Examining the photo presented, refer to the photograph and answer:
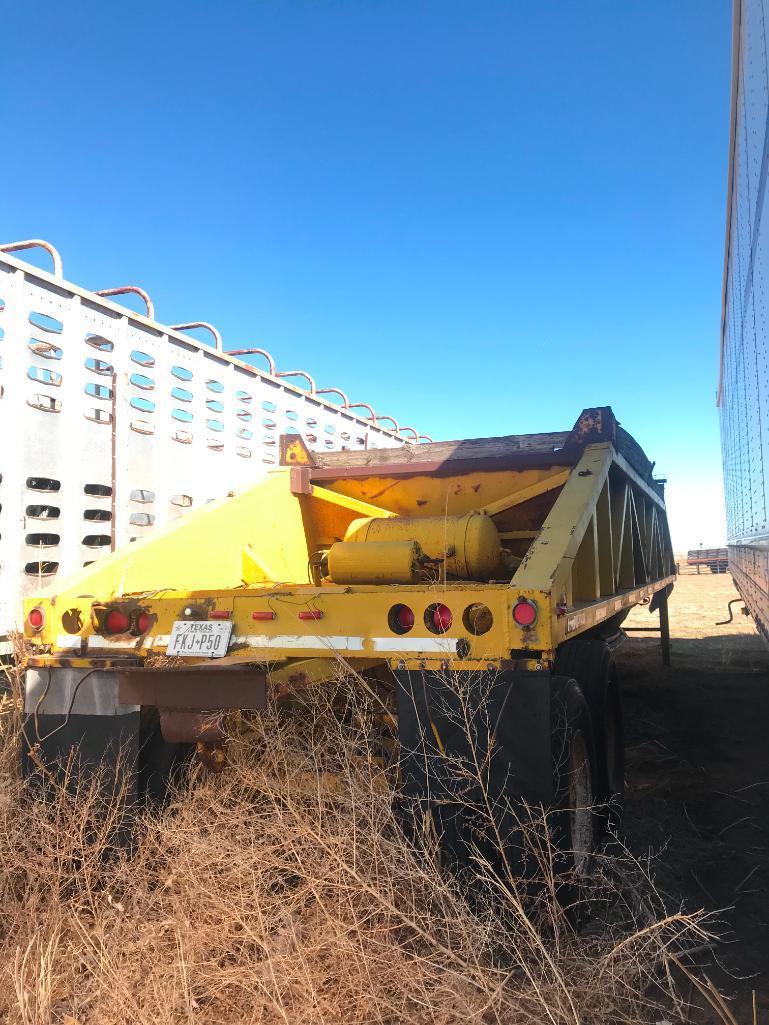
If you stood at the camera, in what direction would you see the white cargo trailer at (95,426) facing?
facing away from the viewer and to the right of the viewer

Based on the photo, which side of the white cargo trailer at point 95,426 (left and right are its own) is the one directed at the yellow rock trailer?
right

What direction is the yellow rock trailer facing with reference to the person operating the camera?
facing away from the viewer and to the right of the viewer

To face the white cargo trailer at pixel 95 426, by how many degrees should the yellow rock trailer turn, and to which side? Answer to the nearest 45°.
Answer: approximately 90° to its left
